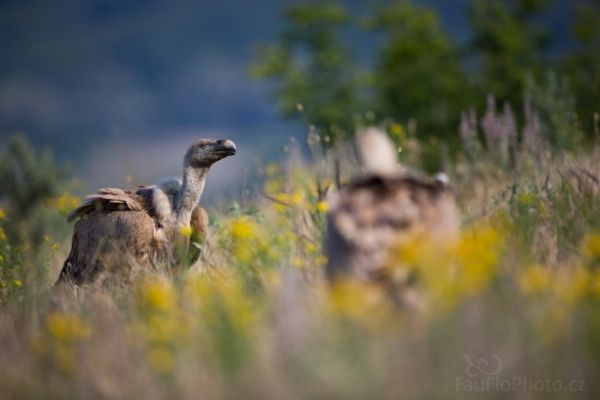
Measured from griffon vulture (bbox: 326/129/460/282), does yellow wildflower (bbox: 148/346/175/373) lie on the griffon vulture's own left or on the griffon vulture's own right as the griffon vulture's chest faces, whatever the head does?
on the griffon vulture's own left

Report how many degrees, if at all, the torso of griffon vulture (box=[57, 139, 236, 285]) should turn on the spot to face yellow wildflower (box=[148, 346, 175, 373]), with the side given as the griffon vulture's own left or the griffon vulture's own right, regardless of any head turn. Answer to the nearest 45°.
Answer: approximately 90° to the griffon vulture's own right

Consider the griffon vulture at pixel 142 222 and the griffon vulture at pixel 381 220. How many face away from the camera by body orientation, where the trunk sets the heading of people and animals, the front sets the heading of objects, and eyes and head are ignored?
1

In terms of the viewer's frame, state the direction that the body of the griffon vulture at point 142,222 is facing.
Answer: to the viewer's right

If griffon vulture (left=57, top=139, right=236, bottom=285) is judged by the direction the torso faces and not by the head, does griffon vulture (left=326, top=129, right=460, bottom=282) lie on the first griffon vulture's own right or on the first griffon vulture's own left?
on the first griffon vulture's own right

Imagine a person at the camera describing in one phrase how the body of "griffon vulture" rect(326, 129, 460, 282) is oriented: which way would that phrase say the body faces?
away from the camera

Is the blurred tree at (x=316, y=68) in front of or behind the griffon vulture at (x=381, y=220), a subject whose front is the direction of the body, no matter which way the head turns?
in front

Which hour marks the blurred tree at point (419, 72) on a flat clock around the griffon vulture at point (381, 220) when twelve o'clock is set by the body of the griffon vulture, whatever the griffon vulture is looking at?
The blurred tree is roughly at 12 o'clock from the griffon vulture.

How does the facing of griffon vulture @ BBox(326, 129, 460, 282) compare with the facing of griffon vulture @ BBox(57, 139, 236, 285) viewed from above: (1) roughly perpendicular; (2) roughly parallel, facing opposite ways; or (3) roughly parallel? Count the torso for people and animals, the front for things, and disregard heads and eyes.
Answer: roughly perpendicular

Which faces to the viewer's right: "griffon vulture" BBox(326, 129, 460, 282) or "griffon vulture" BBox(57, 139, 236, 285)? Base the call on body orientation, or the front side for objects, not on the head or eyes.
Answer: "griffon vulture" BBox(57, 139, 236, 285)

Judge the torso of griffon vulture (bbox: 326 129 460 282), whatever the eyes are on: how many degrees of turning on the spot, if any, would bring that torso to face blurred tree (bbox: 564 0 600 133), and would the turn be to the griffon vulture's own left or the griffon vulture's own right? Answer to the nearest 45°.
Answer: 0° — it already faces it
